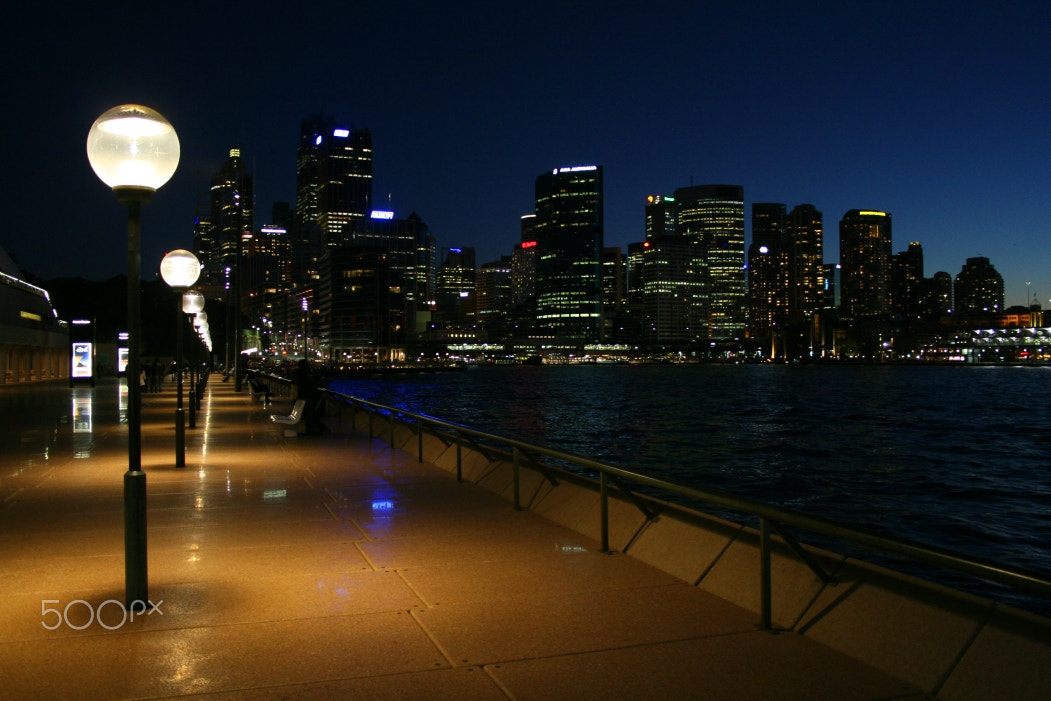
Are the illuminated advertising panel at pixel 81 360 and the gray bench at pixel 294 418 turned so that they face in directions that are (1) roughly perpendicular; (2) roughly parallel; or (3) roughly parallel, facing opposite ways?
roughly perpendicular

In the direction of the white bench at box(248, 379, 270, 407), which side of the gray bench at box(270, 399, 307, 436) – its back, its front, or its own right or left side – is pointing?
right

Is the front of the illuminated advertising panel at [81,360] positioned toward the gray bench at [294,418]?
yes

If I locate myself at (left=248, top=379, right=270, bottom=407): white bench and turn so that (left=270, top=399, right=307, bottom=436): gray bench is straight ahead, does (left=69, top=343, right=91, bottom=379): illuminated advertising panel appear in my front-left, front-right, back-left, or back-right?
back-right

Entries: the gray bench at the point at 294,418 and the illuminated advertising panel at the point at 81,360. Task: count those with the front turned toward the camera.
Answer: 1

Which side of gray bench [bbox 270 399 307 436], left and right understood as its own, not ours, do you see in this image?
left

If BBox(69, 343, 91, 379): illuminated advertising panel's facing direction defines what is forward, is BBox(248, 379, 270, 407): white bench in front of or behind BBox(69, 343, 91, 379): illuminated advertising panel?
in front
